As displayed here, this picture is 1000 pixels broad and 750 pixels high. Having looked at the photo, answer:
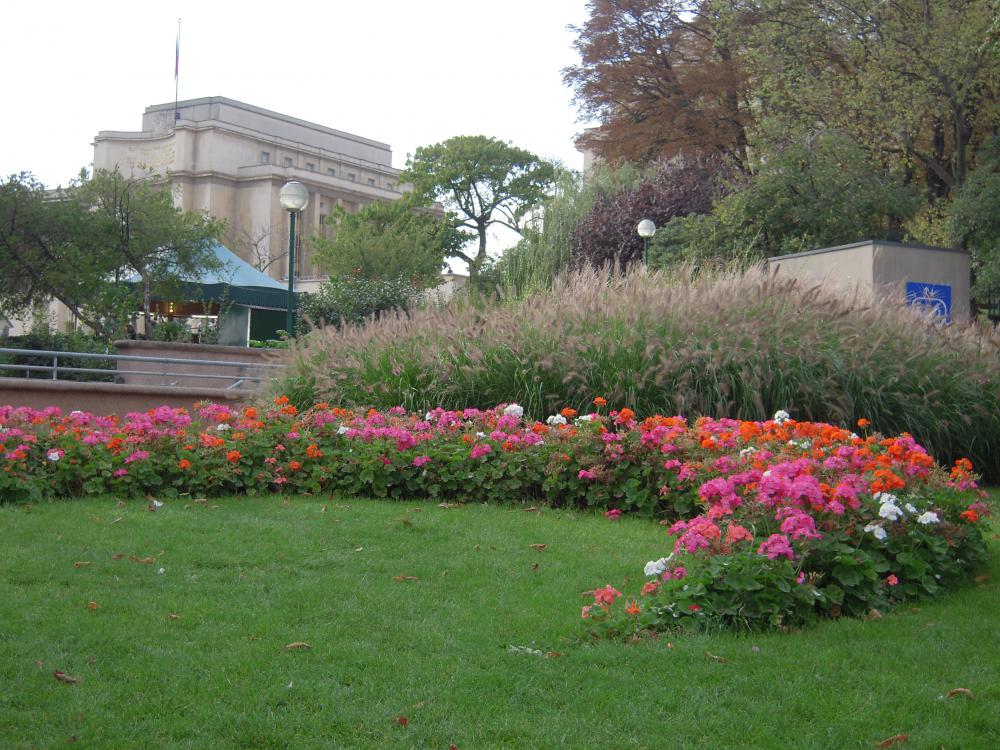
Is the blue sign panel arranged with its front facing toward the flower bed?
yes

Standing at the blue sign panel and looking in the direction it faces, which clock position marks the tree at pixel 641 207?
The tree is roughly at 5 o'clock from the blue sign panel.

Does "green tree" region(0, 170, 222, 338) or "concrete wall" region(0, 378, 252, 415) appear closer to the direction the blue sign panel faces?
the concrete wall

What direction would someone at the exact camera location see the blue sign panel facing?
facing the viewer

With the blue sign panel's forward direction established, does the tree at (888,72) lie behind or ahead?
behind

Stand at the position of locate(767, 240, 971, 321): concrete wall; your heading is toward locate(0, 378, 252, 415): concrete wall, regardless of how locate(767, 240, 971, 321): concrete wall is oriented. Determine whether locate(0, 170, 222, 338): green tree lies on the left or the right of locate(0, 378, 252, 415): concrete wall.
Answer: right

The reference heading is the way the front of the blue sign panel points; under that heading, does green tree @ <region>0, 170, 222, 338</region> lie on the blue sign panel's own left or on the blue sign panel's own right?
on the blue sign panel's own right

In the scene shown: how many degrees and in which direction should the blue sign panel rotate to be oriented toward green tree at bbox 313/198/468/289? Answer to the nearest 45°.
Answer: approximately 135° to its right

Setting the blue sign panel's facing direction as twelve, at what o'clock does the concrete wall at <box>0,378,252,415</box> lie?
The concrete wall is roughly at 2 o'clock from the blue sign panel.

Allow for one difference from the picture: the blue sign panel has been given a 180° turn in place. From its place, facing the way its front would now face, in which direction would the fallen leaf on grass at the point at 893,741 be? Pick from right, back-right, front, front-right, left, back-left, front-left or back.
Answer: back
